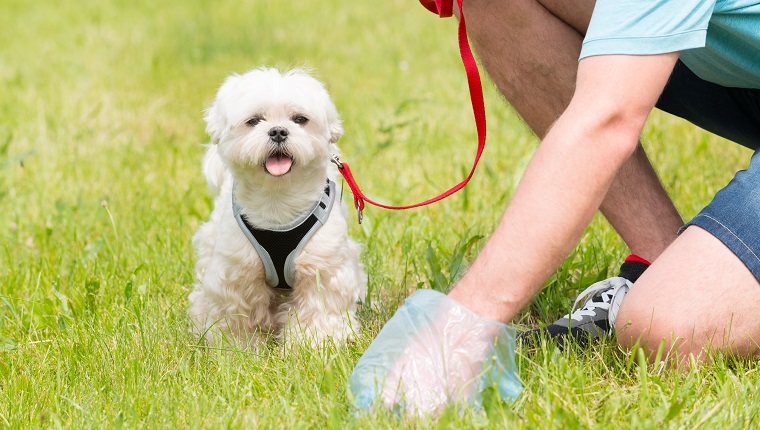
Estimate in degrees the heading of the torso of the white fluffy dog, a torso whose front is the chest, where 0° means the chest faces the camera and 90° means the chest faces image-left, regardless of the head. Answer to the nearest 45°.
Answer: approximately 0°
